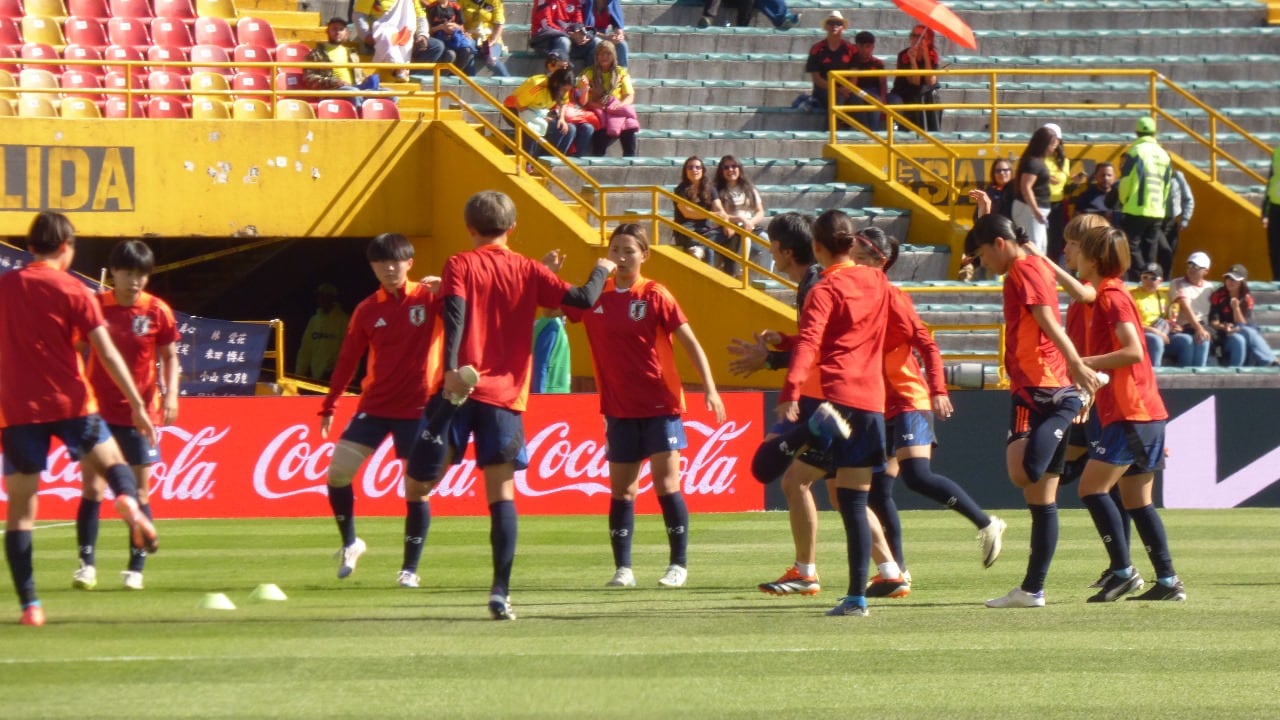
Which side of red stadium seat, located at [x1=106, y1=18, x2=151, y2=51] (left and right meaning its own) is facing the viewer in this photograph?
front

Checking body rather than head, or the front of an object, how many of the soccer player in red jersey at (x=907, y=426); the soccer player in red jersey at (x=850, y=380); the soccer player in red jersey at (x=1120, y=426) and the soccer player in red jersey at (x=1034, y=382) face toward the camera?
0

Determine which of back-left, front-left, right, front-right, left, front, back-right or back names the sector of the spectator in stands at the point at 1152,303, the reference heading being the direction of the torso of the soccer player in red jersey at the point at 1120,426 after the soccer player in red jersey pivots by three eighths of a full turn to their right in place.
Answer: front-left

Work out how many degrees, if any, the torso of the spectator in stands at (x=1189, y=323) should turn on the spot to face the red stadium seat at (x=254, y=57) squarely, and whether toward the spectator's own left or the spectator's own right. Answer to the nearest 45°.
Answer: approximately 90° to the spectator's own right

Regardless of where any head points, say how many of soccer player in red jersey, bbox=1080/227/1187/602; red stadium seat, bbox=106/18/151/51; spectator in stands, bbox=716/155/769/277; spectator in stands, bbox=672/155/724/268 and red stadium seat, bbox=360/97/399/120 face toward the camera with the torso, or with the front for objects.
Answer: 4

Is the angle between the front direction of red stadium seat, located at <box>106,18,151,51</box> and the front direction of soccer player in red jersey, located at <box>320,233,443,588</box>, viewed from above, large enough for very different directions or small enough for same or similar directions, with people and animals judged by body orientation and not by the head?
same or similar directions

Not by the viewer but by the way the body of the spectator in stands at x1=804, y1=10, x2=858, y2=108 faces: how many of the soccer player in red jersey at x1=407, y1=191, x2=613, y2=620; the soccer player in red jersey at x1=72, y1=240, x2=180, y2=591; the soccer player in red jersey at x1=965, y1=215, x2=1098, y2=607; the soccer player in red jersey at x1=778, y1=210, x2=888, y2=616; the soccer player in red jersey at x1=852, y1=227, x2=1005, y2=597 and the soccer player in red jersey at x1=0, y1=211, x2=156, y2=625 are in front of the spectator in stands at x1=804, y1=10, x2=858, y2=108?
6

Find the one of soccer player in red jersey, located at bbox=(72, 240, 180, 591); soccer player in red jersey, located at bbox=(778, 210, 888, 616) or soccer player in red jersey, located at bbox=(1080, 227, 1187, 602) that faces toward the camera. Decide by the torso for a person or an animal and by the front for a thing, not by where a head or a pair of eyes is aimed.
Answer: soccer player in red jersey, located at bbox=(72, 240, 180, 591)

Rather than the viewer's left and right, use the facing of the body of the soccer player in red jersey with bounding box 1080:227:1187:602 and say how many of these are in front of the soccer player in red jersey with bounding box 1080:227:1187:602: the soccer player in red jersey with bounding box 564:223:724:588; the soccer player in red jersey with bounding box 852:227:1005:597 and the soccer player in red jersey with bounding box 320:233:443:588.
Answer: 3

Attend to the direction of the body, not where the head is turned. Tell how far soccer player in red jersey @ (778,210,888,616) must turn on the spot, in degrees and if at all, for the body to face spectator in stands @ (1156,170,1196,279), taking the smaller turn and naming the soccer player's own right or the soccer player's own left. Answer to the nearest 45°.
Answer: approximately 45° to the soccer player's own right

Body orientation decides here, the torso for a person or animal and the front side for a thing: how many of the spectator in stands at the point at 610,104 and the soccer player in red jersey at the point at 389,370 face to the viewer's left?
0

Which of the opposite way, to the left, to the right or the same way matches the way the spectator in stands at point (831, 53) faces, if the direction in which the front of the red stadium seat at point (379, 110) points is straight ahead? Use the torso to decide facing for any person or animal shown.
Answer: the same way

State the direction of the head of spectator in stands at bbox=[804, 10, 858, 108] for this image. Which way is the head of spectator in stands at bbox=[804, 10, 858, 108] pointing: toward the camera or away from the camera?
toward the camera

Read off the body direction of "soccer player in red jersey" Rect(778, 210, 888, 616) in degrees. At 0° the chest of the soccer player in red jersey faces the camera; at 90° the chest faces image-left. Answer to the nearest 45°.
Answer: approximately 135°

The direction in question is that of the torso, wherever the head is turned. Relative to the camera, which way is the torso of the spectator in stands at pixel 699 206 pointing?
toward the camera

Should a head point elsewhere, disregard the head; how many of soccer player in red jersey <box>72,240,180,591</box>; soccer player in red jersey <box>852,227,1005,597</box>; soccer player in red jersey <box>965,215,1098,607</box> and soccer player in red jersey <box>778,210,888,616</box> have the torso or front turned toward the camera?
1

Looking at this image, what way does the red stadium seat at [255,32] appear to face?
toward the camera

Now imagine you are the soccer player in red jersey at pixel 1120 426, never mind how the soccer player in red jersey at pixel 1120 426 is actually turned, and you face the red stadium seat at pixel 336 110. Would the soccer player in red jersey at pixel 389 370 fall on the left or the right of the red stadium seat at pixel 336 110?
left

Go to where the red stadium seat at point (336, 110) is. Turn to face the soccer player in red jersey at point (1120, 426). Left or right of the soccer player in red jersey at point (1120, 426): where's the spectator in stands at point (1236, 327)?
left

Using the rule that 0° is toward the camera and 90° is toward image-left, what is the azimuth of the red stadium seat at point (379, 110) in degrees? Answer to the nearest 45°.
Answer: approximately 0°

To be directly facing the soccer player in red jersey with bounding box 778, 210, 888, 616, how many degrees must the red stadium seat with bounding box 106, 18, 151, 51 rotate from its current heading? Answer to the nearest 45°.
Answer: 0° — it already faces them

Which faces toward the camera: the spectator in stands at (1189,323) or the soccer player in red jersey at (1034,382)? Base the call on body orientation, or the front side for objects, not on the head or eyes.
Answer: the spectator in stands
